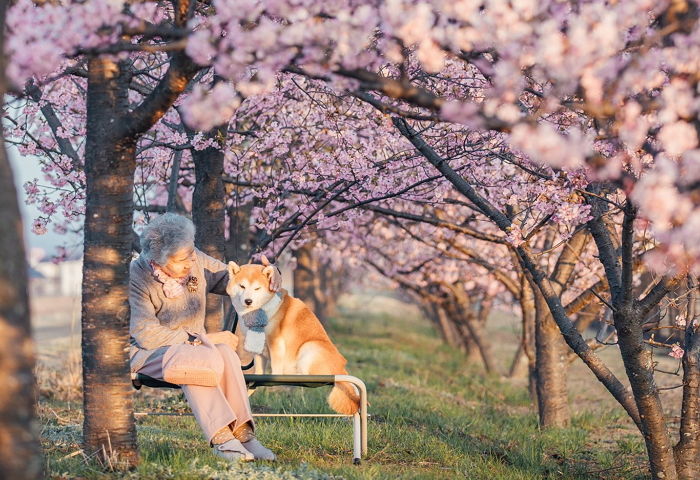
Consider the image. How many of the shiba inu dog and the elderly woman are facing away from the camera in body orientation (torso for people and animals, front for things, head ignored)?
0

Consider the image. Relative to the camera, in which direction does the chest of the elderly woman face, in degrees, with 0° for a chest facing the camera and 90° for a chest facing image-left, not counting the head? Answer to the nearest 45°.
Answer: approximately 315°

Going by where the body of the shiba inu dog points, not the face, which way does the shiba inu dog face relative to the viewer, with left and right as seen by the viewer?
facing the viewer and to the left of the viewer

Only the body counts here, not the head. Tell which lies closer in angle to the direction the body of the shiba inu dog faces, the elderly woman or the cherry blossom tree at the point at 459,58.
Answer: the elderly woman

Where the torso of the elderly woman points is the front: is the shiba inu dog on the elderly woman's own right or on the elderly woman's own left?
on the elderly woman's own left
